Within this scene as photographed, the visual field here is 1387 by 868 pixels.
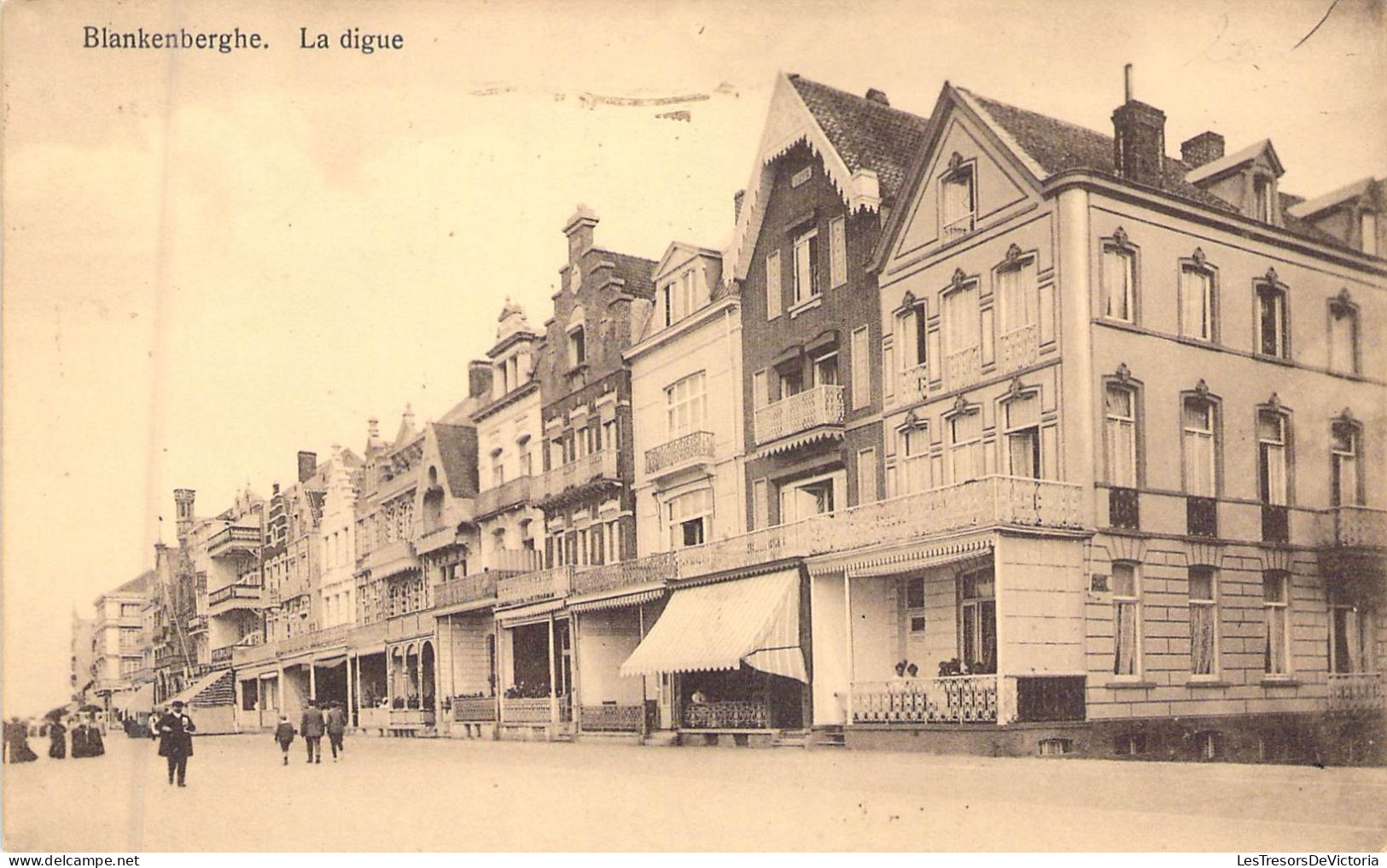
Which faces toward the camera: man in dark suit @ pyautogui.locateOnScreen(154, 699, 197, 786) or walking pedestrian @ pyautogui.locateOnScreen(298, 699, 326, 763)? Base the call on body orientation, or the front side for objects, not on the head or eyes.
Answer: the man in dark suit

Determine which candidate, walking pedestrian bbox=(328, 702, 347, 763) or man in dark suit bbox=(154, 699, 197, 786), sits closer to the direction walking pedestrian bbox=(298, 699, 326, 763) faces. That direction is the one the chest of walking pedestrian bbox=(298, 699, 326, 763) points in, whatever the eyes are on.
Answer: the walking pedestrian

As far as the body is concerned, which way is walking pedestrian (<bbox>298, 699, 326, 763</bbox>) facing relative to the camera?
away from the camera

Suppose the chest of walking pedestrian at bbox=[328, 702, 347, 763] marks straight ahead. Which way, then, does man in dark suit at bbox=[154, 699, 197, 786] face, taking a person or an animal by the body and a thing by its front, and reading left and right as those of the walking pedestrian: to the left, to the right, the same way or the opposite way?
the opposite way

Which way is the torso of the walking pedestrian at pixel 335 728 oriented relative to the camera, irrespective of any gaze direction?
away from the camera

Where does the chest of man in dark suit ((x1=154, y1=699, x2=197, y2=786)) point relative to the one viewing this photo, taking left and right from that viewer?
facing the viewer

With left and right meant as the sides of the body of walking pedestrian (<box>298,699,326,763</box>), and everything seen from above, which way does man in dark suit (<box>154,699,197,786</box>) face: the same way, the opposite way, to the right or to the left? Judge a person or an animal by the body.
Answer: the opposite way

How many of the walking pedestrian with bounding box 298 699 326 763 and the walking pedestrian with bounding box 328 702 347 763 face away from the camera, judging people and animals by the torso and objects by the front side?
2
